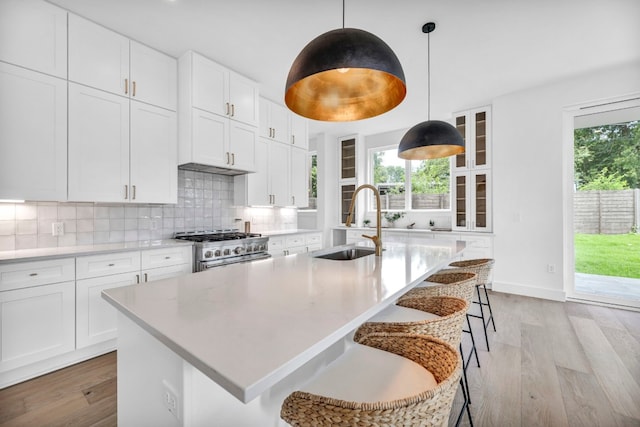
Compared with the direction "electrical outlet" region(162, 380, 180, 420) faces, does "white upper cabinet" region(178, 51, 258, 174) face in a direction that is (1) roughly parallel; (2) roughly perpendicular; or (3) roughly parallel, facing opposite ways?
roughly perpendicular

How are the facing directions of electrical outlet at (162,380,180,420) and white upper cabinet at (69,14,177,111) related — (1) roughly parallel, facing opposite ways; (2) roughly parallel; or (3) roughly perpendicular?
roughly perpendicular

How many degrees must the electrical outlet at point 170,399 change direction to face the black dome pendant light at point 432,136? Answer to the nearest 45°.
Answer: approximately 135° to its left

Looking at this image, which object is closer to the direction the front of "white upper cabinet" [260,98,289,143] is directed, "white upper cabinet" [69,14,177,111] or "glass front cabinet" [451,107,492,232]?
the glass front cabinet

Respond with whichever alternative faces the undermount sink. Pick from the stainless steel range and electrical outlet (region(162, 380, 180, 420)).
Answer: the stainless steel range

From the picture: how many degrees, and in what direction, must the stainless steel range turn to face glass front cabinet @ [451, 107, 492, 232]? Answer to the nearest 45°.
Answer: approximately 45° to its left

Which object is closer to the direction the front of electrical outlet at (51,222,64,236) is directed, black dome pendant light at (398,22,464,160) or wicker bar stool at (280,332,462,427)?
the wicker bar stool

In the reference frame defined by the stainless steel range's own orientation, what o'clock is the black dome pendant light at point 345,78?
The black dome pendant light is roughly at 1 o'clock from the stainless steel range.

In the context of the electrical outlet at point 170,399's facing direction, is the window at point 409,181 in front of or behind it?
behind

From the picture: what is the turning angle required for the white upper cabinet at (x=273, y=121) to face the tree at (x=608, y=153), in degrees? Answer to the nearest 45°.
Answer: approximately 45° to its left

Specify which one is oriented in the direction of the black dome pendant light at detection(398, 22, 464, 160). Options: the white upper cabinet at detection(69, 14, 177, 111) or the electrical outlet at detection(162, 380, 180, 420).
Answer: the white upper cabinet
